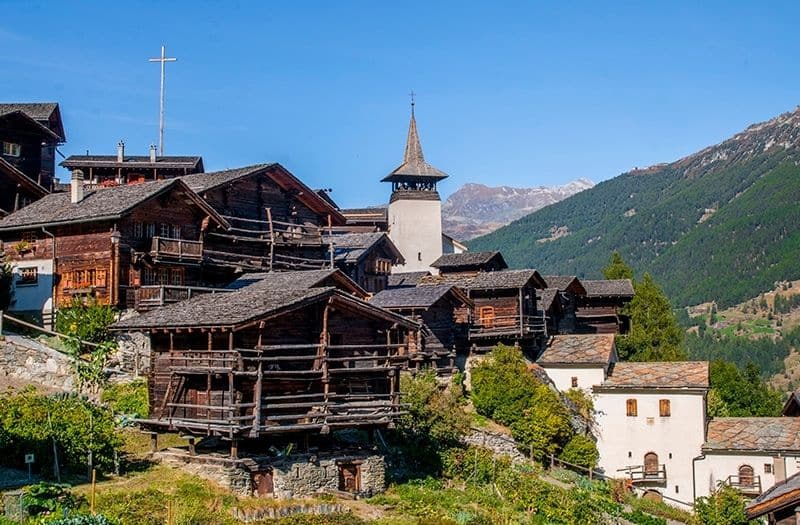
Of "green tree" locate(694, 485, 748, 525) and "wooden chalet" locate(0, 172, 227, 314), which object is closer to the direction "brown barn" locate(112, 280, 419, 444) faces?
the green tree

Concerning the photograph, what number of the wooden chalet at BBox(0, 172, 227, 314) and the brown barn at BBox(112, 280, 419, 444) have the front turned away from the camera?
0

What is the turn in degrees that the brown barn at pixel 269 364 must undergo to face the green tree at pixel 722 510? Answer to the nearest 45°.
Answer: approximately 45° to its left

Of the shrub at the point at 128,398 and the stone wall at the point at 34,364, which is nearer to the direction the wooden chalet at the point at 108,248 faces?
the shrub

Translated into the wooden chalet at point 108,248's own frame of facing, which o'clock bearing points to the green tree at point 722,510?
The green tree is roughly at 11 o'clock from the wooden chalet.

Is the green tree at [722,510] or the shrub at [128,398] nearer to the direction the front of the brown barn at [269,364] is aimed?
the green tree

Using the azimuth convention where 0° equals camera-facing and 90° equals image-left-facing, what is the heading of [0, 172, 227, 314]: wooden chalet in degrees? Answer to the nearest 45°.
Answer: approximately 315°

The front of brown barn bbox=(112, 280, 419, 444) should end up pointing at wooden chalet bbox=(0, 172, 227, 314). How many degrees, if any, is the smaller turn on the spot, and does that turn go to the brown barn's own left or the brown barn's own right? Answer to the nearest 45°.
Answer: approximately 180°

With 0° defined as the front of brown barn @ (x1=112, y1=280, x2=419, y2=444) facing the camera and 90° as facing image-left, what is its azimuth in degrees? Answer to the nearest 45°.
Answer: approximately 315°
